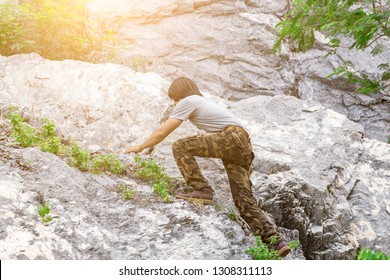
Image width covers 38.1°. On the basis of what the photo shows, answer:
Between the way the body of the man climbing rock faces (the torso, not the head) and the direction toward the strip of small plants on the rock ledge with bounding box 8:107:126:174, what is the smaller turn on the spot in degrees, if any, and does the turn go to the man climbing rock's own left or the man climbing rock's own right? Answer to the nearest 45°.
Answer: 0° — they already face it

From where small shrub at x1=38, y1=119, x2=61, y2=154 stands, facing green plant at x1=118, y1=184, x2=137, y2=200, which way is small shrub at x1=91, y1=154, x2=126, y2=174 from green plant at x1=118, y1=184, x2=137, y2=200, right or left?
left

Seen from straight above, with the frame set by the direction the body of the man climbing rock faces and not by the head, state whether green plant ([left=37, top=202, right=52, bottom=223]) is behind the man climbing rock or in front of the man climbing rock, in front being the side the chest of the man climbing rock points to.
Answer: in front

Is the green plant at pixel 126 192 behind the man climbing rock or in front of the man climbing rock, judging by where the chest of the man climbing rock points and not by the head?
in front

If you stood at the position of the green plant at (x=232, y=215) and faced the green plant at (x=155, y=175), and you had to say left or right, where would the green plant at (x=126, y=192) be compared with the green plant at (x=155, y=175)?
left

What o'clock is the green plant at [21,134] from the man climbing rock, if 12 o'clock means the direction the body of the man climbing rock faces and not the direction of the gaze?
The green plant is roughly at 12 o'clock from the man climbing rock.

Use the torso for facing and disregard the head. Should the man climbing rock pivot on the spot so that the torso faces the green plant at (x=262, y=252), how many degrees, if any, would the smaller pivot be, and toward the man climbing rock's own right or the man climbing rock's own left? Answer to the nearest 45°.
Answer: approximately 135° to the man climbing rock's own left

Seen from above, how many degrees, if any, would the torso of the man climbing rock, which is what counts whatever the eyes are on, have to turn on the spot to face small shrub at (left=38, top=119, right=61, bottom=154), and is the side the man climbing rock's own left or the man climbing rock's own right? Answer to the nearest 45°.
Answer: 0° — they already face it

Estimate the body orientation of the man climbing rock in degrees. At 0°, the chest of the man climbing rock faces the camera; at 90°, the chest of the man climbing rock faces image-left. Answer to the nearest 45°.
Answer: approximately 90°
